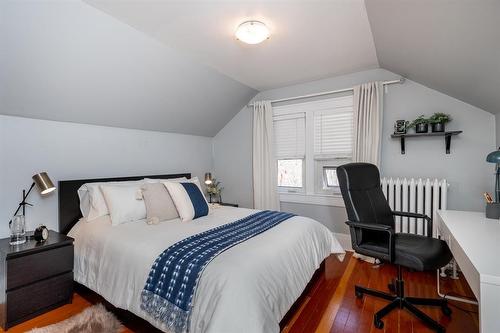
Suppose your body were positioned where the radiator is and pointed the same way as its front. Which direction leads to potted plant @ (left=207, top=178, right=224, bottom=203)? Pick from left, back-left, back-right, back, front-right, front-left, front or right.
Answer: front-right

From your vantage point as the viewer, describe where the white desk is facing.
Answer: facing to the left of the viewer

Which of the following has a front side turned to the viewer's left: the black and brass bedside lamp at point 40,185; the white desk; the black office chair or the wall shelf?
the white desk

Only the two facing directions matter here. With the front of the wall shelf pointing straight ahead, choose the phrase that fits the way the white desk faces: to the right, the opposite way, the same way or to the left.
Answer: to the right

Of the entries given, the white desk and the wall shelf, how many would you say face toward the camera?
1

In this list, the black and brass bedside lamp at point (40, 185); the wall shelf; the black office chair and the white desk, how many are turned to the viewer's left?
1

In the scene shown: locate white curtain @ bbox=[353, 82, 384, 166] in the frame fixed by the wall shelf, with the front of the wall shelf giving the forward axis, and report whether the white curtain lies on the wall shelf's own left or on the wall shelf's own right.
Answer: on the wall shelf's own right

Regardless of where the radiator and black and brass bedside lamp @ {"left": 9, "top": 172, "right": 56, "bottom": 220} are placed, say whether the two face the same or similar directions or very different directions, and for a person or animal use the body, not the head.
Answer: very different directions

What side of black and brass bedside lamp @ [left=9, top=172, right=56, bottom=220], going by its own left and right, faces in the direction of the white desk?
front

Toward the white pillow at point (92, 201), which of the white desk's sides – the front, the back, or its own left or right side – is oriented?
front

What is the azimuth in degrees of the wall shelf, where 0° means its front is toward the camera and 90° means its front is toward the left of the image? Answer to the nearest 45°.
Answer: approximately 0°

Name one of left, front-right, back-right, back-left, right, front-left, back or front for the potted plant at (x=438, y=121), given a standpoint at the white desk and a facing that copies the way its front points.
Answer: right
